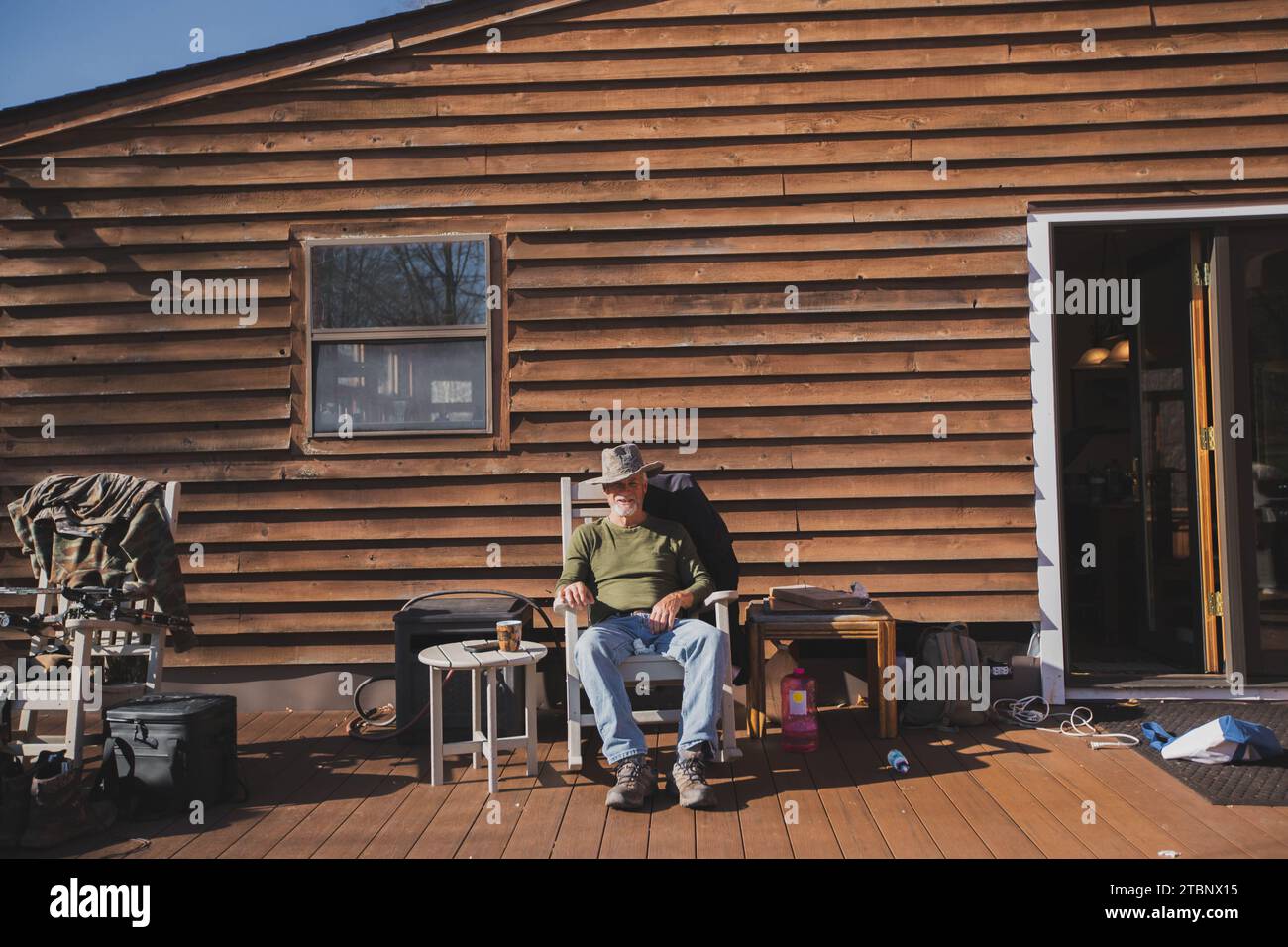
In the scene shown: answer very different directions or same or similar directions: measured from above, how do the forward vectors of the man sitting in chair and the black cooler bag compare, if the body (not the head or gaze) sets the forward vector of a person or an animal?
same or similar directions

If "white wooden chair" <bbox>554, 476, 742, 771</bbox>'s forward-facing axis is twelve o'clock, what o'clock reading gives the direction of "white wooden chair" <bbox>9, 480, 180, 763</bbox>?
"white wooden chair" <bbox>9, 480, 180, 763</bbox> is roughly at 3 o'clock from "white wooden chair" <bbox>554, 476, 742, 771</bbox>.

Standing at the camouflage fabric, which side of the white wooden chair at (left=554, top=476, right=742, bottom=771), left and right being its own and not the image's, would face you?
right

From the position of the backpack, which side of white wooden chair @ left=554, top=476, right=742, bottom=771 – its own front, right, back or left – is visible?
left

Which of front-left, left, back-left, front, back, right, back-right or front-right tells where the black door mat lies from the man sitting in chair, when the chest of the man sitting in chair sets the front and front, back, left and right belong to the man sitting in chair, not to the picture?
left

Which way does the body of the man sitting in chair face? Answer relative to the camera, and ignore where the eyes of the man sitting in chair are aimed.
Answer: toward the camera

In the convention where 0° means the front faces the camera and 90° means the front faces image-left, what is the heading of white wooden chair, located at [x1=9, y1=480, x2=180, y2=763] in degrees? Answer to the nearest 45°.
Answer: approximately 45°

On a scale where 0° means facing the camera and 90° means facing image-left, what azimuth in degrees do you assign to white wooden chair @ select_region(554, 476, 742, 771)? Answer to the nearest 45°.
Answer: approximately 0°

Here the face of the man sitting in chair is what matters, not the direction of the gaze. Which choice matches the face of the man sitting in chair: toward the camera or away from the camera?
toward the camera

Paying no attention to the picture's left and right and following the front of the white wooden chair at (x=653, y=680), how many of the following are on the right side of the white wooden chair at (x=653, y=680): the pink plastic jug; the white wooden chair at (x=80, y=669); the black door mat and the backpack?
1

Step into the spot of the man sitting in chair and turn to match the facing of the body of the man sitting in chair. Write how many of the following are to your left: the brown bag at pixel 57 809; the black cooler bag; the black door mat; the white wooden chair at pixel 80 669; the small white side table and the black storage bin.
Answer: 1

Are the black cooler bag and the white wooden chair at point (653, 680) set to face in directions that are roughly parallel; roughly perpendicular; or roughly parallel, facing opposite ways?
roughly parallel

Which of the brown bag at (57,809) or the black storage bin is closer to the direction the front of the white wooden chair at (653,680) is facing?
the brown bag

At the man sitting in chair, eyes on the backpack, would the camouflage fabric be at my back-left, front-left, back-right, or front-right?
back-left

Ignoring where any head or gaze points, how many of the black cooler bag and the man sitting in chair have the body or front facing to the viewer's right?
0

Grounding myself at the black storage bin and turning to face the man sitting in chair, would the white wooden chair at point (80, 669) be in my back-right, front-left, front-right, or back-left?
back-right
